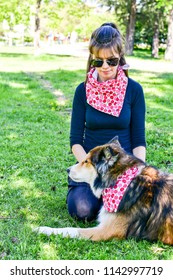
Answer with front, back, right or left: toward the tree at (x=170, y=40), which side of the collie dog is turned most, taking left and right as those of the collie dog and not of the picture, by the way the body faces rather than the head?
right

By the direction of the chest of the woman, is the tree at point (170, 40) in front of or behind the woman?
behind

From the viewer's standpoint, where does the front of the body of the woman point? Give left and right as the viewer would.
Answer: facing the viewer

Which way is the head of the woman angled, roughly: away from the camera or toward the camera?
toward the camera

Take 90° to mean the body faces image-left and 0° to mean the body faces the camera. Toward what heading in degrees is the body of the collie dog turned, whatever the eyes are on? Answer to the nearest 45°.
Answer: approximately 90°

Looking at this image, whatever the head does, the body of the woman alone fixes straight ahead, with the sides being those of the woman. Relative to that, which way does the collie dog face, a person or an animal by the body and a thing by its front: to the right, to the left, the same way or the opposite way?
to the right

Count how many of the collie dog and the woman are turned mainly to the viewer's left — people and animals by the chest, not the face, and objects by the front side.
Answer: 1

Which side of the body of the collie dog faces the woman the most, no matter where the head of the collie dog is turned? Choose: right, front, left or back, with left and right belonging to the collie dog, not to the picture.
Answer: right

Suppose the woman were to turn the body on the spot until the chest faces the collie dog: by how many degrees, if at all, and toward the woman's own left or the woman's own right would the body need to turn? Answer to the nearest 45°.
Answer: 0° — they already face it
